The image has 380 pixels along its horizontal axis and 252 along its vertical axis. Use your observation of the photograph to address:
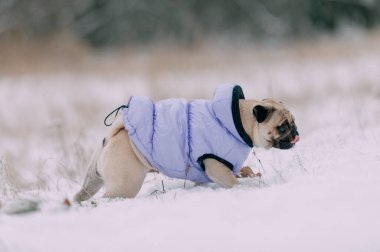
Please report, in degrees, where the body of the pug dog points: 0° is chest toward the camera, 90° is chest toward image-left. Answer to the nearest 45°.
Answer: approximately 270°
